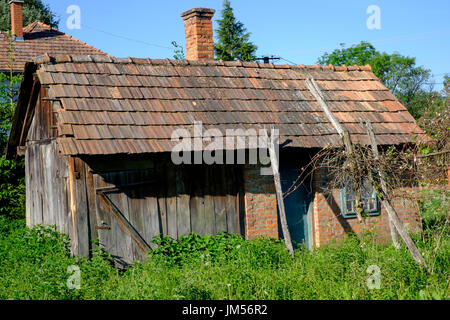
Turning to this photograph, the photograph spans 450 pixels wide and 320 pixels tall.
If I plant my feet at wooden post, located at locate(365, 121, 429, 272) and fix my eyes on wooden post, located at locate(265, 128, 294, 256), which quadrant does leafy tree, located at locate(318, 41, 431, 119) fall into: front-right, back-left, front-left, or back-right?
front-right

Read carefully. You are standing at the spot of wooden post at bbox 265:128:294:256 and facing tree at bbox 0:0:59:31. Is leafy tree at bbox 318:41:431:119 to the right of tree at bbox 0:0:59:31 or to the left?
right

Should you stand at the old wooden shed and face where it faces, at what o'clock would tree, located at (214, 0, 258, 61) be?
The tree is roughly at 6 o'clock from the old wooden shed.

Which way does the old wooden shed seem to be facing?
toward the camera

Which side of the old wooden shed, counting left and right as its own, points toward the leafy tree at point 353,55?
back
